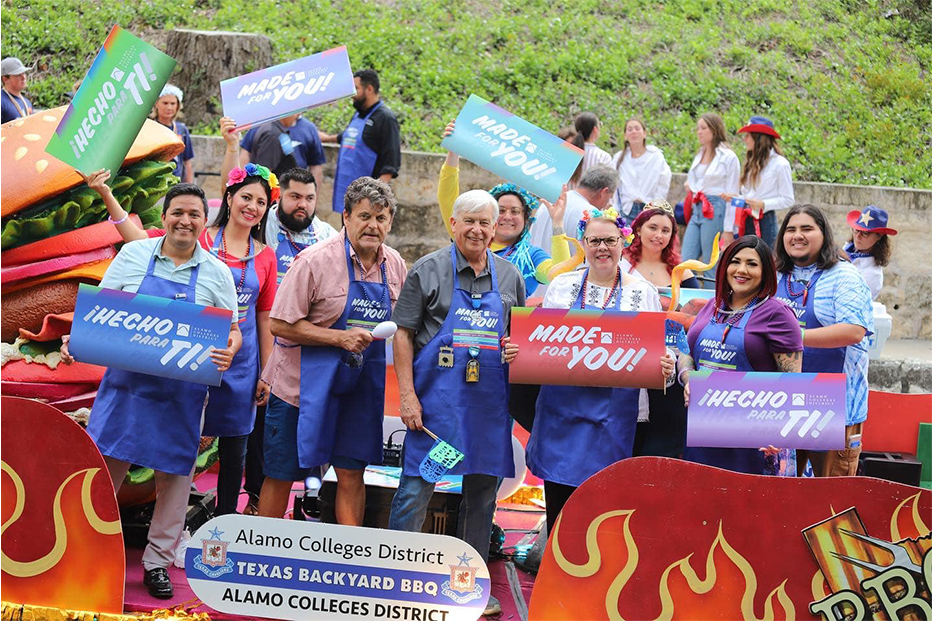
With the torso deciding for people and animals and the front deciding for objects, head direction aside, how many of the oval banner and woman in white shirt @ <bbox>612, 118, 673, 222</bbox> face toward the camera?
2

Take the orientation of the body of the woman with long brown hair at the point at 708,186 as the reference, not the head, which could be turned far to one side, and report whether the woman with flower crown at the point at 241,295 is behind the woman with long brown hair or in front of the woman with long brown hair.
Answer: in front

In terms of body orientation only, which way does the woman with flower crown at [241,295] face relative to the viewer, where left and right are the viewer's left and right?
facing the viewer

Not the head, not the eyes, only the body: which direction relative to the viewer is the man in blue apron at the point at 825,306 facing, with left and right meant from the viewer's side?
facing the viewer and to the left of the viewer

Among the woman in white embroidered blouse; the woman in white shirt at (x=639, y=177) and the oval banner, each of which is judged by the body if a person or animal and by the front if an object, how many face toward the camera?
3

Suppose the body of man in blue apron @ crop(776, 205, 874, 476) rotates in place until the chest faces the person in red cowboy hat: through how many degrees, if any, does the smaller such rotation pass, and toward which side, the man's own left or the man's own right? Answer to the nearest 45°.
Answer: approximately 135° to the man's own right

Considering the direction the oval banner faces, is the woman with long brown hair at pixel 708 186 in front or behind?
behind

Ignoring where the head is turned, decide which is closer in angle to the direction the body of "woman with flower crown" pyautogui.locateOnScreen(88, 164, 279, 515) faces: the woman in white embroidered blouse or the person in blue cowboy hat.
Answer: the woman in white embroidered blouse

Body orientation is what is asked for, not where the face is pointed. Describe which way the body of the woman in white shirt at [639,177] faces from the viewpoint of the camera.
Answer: toward the camera

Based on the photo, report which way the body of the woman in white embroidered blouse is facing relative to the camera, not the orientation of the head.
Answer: toward the camera

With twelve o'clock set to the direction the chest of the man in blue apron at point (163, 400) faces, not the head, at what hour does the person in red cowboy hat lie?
The person in red cowboy hat is roughly at 8 o'clock from the man in blue apron.

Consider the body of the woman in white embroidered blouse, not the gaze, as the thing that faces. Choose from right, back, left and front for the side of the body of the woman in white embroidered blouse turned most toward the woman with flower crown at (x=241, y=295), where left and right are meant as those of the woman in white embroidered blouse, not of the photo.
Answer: right
